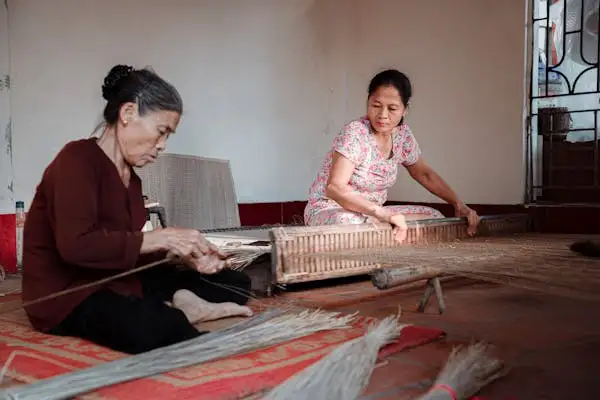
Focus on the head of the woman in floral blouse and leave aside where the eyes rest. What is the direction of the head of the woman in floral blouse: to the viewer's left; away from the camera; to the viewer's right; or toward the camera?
toward the camera

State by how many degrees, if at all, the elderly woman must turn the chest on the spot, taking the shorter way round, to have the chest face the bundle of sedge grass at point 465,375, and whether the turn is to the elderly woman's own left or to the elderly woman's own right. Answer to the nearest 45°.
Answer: approximately 45° to the elderly woman's own right

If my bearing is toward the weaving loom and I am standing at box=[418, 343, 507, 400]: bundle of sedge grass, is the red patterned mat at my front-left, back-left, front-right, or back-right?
front-left

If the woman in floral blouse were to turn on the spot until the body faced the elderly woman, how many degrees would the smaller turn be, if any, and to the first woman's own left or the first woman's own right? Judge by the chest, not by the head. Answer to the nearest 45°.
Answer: approximately 90° to the first woman's own right

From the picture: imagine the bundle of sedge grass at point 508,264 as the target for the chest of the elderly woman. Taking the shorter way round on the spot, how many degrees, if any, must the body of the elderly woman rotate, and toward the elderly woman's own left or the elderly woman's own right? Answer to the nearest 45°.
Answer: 0° — they already face it

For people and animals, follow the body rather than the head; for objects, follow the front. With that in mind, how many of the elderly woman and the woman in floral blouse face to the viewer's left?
0

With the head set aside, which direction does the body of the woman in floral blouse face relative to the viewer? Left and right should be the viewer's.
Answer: facing the viewer and to the right of the viewer

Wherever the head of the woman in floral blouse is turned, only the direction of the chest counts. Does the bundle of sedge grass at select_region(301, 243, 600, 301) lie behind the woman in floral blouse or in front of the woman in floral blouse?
in front

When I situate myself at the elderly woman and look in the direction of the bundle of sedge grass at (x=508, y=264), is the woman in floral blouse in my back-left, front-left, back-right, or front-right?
front-left

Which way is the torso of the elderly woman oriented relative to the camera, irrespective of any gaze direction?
to the viewer's right

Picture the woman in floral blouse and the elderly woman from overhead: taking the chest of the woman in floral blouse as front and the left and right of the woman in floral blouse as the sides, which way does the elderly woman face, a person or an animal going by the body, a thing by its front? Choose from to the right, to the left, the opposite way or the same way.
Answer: to the left

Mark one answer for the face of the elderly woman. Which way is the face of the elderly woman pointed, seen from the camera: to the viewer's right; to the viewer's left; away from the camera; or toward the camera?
to the viewer's right

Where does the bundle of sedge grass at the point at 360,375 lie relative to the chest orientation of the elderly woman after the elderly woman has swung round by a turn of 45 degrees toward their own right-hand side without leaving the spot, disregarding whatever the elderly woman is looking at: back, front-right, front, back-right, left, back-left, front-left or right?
front

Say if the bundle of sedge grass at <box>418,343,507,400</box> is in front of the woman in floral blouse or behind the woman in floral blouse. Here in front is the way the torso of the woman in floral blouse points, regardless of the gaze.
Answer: in front
